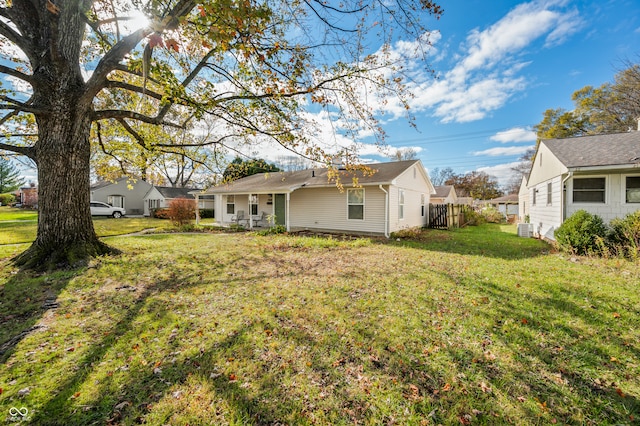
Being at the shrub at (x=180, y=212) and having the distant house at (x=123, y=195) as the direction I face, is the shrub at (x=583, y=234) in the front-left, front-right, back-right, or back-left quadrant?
back-right

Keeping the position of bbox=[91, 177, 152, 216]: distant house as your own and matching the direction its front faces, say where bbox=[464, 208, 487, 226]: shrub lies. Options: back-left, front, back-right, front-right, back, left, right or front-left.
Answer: front-left

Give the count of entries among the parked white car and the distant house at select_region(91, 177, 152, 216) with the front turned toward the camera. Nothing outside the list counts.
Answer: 1

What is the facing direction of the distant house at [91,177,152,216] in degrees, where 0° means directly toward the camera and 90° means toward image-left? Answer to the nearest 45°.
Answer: approximately 0°

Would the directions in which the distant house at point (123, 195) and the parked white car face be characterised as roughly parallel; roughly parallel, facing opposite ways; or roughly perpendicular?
roughly perpendicular
